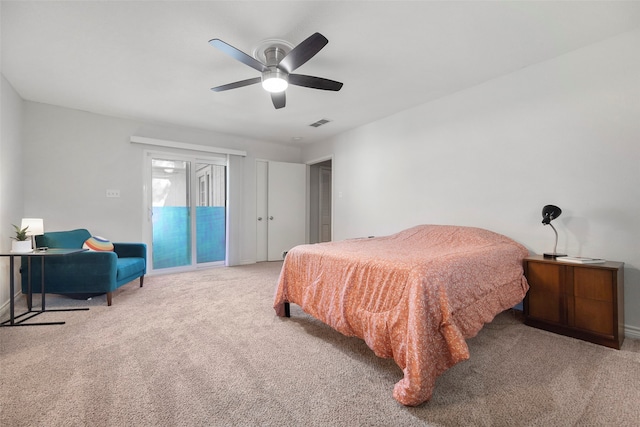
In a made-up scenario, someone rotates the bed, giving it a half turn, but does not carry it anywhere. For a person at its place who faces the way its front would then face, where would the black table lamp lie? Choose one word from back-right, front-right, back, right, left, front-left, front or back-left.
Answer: front

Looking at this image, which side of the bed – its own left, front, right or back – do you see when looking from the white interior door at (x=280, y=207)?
right

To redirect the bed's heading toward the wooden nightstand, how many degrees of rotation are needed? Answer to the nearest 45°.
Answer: approximately 180°

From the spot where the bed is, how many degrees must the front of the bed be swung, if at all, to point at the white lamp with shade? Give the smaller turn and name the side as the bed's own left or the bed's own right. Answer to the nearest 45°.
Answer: approximately 45° to the bed's own right

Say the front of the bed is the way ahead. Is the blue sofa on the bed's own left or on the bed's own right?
on the bed's own right

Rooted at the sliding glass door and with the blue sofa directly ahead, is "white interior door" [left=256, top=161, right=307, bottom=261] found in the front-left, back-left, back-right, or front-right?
back-left

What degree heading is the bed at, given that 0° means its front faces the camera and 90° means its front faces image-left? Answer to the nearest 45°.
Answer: approximately 45°
